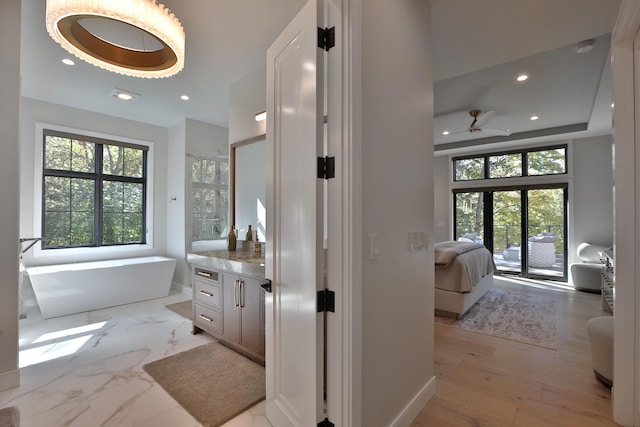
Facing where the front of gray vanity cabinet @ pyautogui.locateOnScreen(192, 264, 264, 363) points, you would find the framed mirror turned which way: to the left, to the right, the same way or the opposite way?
the same way

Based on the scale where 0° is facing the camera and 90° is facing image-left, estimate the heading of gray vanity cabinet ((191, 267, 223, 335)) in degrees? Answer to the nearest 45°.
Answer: approximately 45°

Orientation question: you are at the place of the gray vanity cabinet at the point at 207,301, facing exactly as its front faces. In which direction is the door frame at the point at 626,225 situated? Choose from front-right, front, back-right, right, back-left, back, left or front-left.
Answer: left

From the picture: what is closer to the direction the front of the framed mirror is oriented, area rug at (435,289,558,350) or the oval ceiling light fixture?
the oval ceiling light fixture

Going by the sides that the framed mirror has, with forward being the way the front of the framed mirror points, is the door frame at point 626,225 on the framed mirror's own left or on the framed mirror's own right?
on the framed mirror's own left

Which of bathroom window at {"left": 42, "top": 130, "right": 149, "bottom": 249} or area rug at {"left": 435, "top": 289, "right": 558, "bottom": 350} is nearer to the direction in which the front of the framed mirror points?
the bathroom window

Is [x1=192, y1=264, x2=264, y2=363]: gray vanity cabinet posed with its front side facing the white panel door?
no

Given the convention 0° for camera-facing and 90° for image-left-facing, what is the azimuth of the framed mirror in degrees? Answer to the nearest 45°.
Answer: approximately 45°

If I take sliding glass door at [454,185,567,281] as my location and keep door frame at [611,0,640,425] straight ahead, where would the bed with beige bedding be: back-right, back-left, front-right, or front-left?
front-right

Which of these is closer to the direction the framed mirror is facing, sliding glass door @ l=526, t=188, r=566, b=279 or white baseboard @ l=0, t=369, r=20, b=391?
the white baseboard

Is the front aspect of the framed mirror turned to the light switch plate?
no

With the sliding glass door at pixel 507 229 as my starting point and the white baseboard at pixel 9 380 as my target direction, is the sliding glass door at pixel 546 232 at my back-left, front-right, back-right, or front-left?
back-left

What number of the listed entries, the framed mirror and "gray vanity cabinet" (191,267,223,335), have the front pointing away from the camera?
0

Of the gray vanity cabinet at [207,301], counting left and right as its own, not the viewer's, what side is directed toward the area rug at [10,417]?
front

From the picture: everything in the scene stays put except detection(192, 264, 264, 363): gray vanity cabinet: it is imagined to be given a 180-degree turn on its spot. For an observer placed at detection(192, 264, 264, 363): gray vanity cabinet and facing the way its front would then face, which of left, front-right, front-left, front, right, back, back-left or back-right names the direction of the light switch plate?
right

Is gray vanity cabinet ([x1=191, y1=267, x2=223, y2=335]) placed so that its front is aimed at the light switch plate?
no
